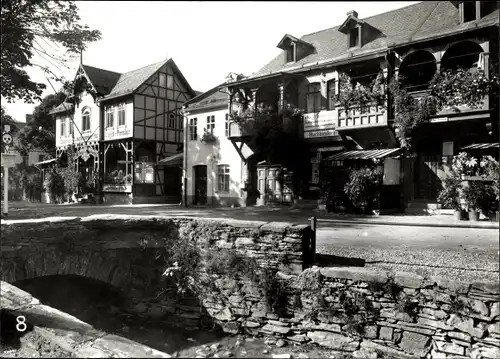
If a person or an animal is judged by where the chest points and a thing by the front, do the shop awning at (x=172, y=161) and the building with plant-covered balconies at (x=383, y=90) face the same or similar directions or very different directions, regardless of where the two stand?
same or similar directions

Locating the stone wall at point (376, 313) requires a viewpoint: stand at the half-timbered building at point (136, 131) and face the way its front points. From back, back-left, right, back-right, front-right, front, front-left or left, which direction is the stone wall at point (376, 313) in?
front-left

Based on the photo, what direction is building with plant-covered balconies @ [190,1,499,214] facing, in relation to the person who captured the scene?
facing the viewer and to the left of the viewer

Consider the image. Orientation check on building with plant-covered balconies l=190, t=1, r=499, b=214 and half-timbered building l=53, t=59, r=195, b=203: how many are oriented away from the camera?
0

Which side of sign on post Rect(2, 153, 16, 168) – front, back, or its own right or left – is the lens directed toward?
front

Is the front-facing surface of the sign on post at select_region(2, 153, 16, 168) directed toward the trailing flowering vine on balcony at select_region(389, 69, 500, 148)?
no

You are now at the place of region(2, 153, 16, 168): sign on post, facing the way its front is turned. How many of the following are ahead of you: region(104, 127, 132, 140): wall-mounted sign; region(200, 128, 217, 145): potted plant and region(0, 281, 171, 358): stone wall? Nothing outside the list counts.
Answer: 1

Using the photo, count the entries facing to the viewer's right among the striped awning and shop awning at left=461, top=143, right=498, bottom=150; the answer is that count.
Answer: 0

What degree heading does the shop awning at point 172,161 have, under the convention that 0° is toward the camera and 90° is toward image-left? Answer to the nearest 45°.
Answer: approximately 45°

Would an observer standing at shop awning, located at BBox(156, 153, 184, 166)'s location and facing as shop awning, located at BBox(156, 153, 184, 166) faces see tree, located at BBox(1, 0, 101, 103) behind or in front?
in front

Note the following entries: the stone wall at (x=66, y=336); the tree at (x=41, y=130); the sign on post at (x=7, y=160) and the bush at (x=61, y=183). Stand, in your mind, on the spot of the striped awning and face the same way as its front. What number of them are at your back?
0

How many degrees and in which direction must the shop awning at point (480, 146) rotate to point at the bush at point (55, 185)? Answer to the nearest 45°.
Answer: approximately 45° to its right

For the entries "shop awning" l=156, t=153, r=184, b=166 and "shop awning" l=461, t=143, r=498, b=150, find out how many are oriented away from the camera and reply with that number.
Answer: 0

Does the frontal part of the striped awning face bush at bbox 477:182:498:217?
no
